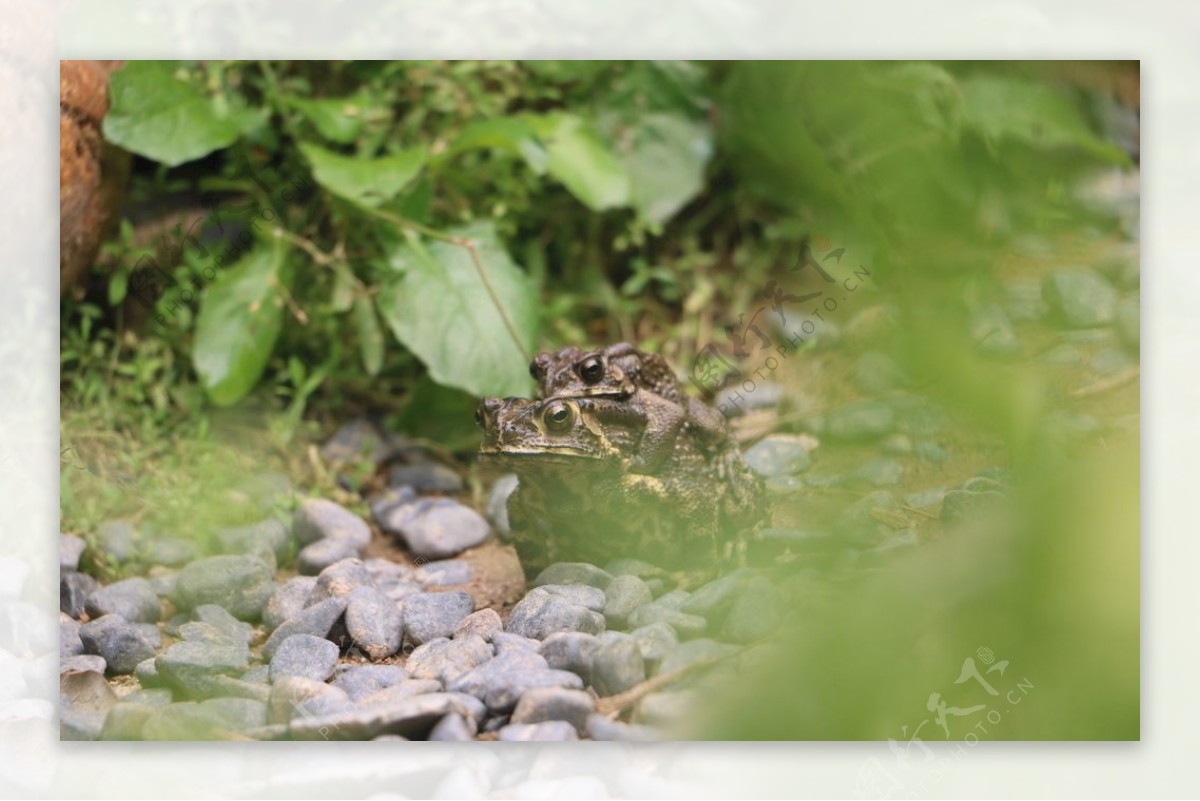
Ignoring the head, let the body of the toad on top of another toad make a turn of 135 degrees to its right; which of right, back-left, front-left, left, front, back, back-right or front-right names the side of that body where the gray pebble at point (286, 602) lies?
left

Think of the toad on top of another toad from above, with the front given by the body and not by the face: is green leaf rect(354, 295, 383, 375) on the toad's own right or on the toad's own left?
on the toad's own right

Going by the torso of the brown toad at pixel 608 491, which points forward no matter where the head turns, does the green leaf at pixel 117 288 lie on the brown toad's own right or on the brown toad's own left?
on the brown toad's own right

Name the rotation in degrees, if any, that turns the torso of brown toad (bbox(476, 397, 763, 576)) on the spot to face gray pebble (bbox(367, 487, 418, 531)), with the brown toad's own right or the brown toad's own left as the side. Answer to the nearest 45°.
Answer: approximately 90° to the brown toad's own right

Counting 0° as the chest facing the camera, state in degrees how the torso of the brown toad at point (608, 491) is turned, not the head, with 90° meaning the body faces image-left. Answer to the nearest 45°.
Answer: approximately 45°

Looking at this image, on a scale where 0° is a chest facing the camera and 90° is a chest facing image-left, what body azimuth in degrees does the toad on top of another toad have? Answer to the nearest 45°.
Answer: approximately 45°

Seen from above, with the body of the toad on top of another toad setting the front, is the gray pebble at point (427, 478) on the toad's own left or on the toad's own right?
on the toad's own right
